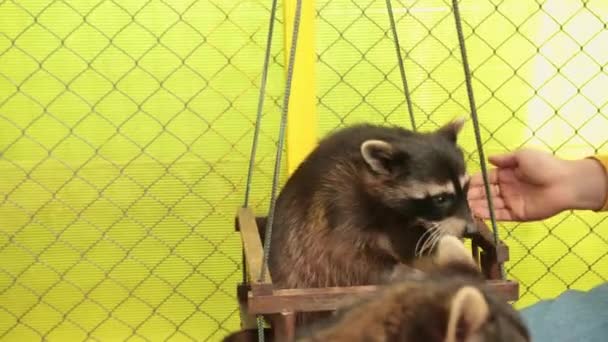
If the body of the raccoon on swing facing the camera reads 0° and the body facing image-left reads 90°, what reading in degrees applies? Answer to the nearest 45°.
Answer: approximately 270°

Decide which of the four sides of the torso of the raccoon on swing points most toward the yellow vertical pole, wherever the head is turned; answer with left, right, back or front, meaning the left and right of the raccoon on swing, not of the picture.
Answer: left

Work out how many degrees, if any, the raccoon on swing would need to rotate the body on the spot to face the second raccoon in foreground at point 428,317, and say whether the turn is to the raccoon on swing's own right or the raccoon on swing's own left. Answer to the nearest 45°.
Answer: approximately 90° to the raccoon on swing's own right
